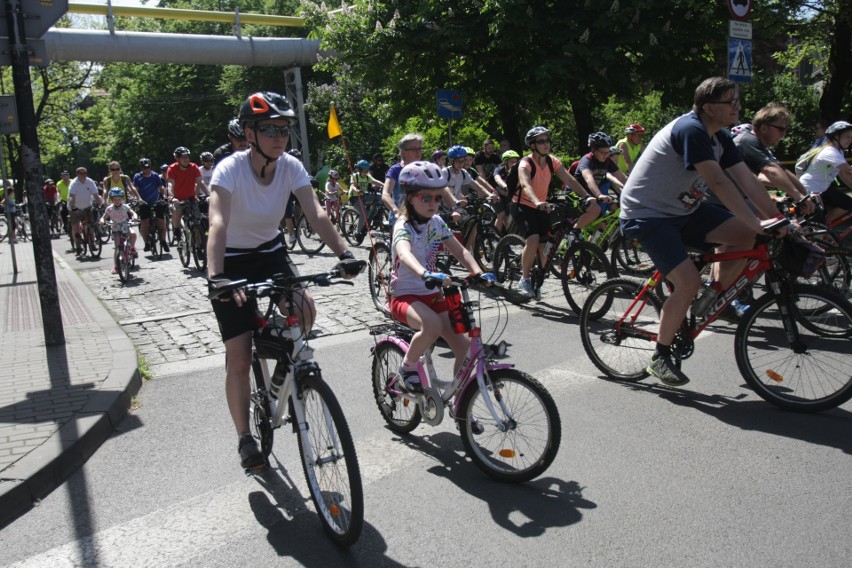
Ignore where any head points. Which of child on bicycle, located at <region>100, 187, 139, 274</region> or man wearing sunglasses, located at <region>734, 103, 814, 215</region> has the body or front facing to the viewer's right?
the man wearing sunglasses

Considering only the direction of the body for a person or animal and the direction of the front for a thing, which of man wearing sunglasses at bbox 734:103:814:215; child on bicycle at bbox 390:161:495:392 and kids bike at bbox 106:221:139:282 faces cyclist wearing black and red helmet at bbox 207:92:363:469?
the kids bike

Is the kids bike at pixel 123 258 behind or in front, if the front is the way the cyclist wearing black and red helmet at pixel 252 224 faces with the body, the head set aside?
behind

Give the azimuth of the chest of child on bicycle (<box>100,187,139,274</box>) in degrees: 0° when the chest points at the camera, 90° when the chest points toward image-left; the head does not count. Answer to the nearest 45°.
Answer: approximately 0°

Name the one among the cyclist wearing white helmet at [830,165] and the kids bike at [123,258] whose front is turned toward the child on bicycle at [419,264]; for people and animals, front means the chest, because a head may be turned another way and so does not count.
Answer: the kids bike

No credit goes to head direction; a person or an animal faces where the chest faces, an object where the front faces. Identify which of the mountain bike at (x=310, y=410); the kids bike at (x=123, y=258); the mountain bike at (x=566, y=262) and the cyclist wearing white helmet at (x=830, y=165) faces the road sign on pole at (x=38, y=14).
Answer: the kids bike at (x=123, y=258)

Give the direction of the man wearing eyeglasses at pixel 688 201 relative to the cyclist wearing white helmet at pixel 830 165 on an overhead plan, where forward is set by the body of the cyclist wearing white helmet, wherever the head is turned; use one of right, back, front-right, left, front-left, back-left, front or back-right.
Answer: right

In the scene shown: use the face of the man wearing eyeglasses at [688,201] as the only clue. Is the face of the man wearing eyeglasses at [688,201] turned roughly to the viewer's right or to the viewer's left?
to the viewer's right

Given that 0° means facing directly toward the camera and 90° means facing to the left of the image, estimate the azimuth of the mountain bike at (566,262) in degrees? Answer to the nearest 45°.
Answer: approximately 315°
